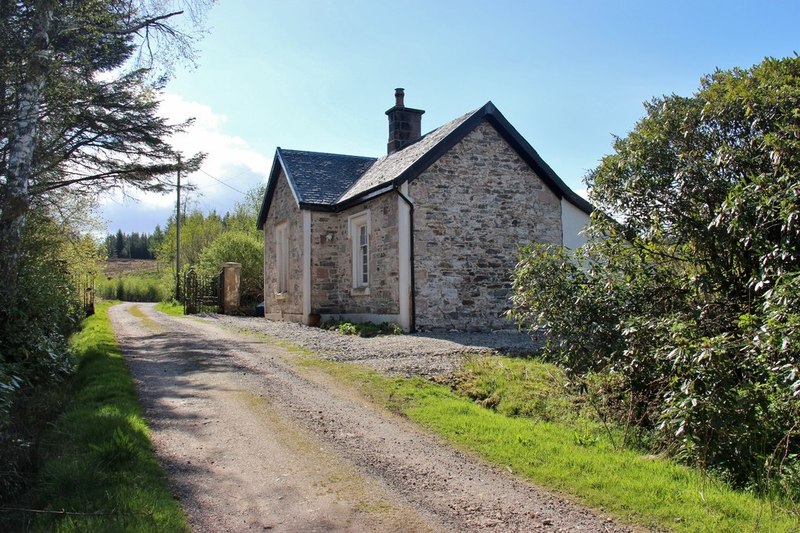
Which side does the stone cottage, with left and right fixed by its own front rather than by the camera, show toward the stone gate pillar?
right

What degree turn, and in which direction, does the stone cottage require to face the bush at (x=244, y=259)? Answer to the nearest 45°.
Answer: approximately 90° to its right

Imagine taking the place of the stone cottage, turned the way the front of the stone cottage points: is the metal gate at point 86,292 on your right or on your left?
on your right

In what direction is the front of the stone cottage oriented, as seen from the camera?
facing the viewer and to the left of the viewer

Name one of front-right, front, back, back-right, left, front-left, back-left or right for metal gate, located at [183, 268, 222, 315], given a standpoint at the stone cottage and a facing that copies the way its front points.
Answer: right

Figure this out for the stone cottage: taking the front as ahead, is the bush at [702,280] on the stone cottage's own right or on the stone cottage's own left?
on the stone cottage's own left
